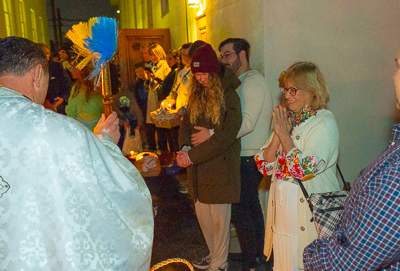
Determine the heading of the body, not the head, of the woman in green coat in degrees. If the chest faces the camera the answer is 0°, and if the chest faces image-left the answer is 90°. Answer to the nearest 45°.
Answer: approximately 45°

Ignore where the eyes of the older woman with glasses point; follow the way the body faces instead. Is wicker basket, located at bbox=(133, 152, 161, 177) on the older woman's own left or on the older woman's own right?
on the older woman's own right

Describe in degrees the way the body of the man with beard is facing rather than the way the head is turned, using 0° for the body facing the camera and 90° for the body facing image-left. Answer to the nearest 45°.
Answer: approximately 90°

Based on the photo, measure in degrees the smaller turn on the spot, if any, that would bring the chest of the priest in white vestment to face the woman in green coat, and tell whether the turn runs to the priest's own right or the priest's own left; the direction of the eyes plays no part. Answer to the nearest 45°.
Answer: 0° — they already face them

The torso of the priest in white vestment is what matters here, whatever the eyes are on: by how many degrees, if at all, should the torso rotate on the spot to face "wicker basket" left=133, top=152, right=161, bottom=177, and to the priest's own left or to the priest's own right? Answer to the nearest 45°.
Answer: approximately 45° to the priest's own left

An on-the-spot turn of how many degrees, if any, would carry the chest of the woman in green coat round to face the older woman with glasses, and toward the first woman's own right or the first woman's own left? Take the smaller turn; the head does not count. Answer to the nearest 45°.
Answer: approximately 90° to the first woman's own left

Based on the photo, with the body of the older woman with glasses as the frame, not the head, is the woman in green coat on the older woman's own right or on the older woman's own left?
on the older woman's own right

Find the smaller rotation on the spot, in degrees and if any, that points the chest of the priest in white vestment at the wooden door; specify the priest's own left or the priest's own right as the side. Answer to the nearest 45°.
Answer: approximately 45° to the priest's own left

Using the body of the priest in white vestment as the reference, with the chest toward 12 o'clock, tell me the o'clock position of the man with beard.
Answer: The man with beard is roughly at 12 o'clock from the priest in white vestment.

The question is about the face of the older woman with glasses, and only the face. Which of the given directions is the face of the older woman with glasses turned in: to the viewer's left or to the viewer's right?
to the viewer's left

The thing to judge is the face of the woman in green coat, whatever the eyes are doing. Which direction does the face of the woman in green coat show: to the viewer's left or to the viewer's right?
to the viewer's left
